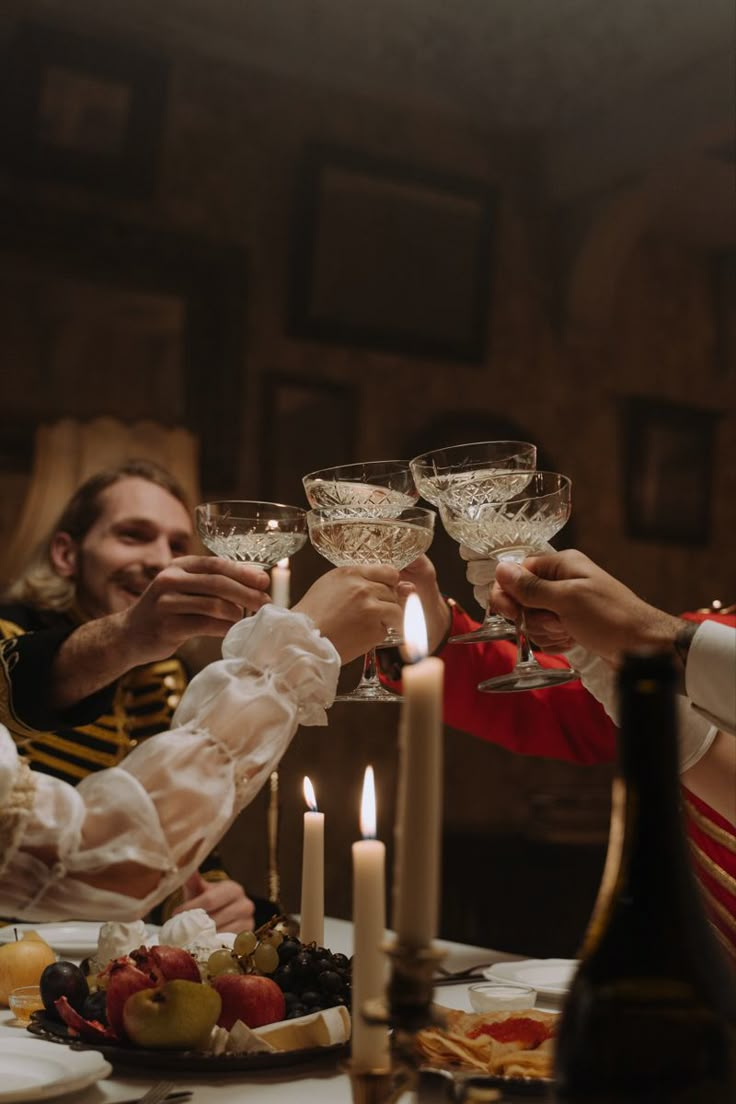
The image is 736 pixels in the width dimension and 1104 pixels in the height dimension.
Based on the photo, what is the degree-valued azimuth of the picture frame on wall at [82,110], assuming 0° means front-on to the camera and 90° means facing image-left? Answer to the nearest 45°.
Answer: approximately 315°

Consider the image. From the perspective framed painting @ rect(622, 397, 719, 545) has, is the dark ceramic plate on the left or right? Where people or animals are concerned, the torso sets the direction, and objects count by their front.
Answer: on its right

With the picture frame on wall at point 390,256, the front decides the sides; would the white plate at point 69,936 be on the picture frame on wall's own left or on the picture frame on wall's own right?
on the picture frame on wall's own right

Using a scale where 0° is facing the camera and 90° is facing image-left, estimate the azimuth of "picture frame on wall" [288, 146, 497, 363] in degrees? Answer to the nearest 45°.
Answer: approximately 315°

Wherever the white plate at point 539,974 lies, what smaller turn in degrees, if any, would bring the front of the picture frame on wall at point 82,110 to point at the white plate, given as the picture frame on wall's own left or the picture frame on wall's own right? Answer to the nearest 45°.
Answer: approximately 45° to the picture frame on wall's own right
